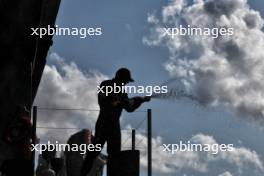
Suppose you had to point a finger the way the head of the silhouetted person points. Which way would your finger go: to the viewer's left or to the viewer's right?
to the viewer's right

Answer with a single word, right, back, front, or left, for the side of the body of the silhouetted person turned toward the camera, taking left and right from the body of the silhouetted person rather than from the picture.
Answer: right
